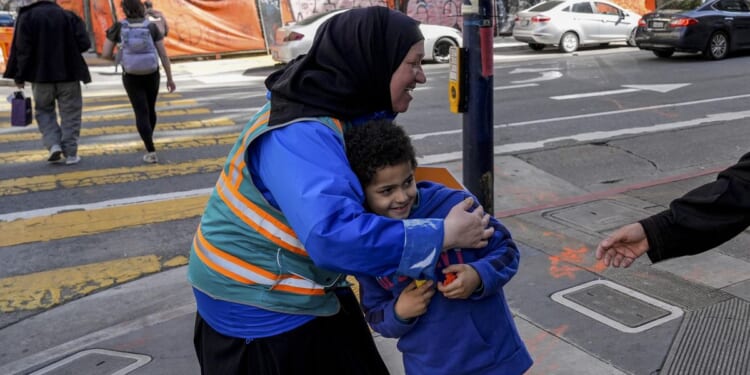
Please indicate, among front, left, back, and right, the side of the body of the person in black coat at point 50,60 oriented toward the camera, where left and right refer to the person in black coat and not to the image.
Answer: back

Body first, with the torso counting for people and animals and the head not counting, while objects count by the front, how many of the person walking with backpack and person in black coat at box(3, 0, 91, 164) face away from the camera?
2

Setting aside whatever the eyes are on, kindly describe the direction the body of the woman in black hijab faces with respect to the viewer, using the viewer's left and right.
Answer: facing to the right of the viewer

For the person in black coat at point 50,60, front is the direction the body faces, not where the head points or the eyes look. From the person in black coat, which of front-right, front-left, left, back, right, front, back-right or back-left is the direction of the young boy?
back

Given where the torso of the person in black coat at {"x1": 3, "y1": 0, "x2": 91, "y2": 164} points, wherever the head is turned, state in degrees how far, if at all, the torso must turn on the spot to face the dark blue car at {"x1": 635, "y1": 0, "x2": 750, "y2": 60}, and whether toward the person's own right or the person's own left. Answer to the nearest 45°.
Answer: approximately 90° to the person's own right

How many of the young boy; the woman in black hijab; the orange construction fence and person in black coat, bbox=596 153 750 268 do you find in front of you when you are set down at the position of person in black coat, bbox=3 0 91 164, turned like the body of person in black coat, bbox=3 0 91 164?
1

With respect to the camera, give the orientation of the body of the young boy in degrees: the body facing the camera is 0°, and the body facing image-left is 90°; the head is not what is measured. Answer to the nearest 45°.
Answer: approximately 0°

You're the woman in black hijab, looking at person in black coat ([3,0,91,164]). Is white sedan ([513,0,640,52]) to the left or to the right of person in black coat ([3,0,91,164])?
right

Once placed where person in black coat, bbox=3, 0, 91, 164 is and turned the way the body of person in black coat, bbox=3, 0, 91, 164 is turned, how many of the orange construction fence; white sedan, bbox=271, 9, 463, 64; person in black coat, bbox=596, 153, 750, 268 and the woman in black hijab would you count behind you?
2

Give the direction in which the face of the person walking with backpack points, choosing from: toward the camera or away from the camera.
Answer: away from the camera

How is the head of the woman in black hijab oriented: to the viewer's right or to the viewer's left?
to the viewer's right

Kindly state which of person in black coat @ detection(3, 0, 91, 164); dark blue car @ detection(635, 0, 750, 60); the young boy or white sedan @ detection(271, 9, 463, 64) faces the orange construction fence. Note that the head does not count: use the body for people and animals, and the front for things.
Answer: the person in black coat
